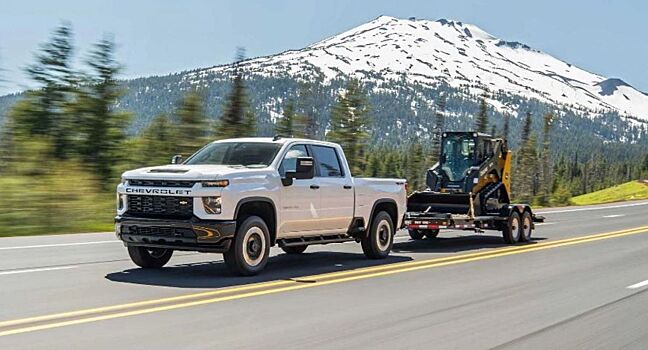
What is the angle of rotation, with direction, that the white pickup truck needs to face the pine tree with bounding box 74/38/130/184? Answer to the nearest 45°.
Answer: approximately 135° to its right

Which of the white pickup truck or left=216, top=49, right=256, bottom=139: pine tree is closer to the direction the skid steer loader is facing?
the white pickup truck

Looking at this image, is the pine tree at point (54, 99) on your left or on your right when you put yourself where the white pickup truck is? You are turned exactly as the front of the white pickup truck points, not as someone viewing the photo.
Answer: on your right

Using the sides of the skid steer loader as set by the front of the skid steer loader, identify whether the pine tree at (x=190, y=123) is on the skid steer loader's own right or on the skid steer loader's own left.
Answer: on the skid steer loader's own right

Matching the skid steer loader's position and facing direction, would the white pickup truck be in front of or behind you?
in front

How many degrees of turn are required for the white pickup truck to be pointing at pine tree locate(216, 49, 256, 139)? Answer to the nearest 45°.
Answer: approximately 135° to its right

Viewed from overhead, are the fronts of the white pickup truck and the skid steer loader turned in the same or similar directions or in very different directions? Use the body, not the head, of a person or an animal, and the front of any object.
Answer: same or similar directions

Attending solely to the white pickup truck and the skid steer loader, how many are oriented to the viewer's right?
0

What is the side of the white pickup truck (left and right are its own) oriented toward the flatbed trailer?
back

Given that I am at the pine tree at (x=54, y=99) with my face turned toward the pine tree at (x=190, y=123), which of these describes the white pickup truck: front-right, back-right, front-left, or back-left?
front-right

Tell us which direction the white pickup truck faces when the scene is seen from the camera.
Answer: facing the viewer and to the left of the viewer

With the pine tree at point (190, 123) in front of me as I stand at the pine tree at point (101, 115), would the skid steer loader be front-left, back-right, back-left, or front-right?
front-right

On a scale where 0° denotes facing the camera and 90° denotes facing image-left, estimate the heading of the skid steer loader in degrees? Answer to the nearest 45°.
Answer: approximately 45°

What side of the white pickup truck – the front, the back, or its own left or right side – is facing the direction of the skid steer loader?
back
